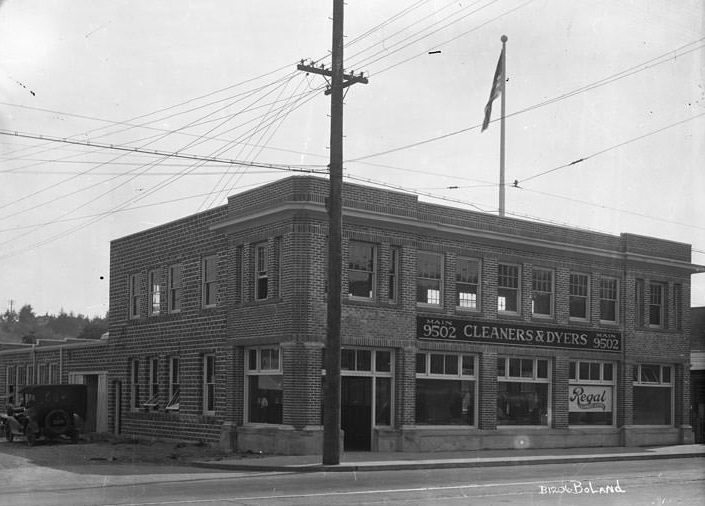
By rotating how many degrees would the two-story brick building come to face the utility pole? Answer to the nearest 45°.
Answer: approximately 45° to its right

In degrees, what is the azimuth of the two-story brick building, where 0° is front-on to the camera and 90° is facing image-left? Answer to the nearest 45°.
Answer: approximately 315°

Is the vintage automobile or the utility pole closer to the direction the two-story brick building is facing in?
the utility pole
